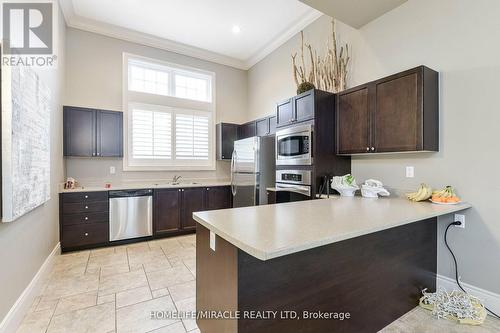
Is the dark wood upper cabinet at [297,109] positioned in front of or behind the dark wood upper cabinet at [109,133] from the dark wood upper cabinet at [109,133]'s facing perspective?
in front

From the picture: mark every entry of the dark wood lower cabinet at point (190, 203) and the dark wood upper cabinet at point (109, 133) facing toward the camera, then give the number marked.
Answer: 2

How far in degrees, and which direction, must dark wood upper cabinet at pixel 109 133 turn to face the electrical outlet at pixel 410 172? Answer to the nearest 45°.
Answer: approximately 45° to its left

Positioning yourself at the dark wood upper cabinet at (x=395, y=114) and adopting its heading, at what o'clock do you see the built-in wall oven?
The built-in wall oven is roughly at 2 o'clock from the dark wood upper cabinet.

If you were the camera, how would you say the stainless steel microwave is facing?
facing the viewer and to the left of the viewer

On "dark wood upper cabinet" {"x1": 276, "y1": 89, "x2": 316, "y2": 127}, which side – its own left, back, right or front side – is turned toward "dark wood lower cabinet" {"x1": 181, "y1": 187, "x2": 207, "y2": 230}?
right

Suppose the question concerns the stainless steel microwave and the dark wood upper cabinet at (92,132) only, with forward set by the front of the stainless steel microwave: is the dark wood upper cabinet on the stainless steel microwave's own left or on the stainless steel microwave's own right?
on the stainless steel microwave's own right

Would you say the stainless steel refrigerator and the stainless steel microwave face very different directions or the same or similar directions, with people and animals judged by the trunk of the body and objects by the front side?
same or similar directions

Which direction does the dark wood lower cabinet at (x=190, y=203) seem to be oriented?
toward the camera

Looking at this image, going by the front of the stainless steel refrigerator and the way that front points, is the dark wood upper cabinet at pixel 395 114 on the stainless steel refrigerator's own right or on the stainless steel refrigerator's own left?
on the stainless steel refrigerator's own left

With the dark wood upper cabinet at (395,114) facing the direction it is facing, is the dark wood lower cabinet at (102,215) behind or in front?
in front

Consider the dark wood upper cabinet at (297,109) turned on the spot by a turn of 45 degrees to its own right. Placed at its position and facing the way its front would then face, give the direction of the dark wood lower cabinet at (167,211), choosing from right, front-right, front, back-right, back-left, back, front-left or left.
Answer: front

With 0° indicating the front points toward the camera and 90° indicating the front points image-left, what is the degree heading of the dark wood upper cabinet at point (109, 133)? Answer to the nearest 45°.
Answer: approximately 0°
